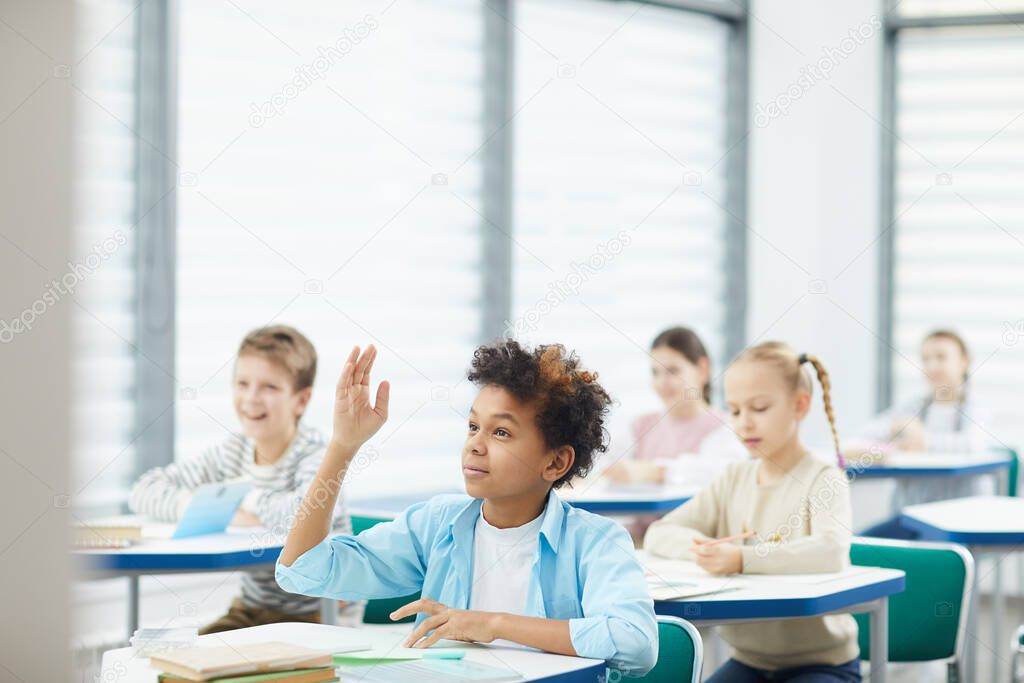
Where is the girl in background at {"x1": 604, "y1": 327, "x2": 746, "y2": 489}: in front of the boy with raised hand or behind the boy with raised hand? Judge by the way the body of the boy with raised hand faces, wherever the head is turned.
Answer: behind

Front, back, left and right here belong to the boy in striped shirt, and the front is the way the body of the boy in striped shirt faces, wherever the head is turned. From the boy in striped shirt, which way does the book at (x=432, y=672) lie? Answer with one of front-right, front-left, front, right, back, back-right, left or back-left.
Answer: front-left

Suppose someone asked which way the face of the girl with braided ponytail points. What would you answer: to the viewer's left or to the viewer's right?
to the viewer's left

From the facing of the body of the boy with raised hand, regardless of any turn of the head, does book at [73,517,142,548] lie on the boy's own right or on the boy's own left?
on the boy's own right

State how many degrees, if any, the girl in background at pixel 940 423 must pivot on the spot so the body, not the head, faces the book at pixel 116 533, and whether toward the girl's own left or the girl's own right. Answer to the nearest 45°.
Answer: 0° — they already face it

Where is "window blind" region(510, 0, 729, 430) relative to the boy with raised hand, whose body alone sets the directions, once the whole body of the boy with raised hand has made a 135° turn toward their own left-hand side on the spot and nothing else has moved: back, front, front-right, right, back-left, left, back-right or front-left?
left

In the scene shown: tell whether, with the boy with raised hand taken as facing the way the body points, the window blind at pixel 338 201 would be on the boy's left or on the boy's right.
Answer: on the boy's right

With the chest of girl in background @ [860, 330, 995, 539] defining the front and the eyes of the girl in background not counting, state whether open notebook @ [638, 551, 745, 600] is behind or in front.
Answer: in front
